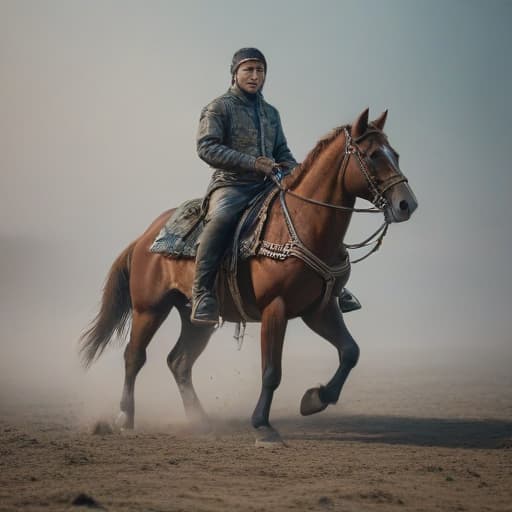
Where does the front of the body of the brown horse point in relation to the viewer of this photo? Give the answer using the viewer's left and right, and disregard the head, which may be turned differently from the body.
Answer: facing the viewer and to the right of the viewer

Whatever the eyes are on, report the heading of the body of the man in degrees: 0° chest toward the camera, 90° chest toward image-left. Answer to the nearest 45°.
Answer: approximately 315°
